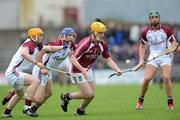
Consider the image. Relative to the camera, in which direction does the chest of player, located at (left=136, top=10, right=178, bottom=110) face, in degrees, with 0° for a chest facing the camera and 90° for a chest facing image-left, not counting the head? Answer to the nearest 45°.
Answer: approximately 0°

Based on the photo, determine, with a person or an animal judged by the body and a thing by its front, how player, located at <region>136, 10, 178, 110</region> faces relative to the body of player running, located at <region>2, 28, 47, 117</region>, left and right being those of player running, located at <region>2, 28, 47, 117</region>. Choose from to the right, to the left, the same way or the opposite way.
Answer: to the right

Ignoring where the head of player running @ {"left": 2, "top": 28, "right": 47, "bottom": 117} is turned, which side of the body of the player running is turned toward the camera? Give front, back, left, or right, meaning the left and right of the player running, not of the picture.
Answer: right

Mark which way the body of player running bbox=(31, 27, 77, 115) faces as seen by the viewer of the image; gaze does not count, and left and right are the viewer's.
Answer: facing the viewer and to the right of the viewer

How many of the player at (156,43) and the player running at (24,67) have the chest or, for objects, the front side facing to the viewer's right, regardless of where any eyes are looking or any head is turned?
1

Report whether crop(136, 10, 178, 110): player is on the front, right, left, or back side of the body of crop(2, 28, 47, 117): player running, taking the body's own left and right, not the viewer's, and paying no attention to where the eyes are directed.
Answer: front

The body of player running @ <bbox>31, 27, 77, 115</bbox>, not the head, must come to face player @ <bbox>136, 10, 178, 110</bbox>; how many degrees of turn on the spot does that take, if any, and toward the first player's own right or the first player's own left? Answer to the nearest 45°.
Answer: approximately 45° to the first player's own left

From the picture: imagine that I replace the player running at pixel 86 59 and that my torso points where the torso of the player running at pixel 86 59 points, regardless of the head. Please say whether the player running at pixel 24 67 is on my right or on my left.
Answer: on my right

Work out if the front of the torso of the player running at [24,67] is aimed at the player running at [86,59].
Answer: yes
